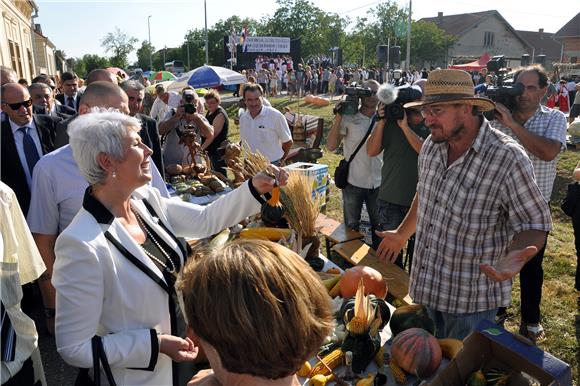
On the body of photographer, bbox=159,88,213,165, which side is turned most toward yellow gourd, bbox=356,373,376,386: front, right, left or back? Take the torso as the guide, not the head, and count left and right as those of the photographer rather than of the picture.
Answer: front

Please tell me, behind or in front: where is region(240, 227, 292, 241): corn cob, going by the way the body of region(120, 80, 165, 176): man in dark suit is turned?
in front

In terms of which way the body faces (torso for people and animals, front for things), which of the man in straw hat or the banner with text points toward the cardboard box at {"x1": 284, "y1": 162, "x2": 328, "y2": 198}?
the banner with text

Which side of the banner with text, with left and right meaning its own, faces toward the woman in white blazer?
front

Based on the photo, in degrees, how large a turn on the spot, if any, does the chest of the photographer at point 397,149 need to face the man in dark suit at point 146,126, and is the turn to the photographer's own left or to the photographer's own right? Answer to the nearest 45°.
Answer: approximately 45° to the photographer's own right

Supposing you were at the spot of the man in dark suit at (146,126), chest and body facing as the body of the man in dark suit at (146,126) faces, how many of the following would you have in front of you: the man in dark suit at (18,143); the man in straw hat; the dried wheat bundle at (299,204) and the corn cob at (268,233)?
3

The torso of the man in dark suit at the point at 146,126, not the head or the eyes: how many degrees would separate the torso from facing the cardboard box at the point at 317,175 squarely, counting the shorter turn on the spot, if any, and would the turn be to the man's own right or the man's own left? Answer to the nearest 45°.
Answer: approximately 45° to the man's own left

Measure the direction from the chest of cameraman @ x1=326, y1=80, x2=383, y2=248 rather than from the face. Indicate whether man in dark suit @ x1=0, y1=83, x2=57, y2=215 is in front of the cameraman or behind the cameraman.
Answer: in front

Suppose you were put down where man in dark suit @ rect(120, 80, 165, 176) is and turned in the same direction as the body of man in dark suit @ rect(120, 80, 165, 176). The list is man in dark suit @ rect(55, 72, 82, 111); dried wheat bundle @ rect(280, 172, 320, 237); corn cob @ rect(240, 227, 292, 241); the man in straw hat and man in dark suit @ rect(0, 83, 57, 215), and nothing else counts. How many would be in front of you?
3

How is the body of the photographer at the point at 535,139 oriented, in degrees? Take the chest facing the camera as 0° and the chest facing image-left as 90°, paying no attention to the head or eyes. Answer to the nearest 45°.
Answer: approximately 45°

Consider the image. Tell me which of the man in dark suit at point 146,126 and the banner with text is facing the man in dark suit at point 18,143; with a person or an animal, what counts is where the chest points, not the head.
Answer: the banner with text

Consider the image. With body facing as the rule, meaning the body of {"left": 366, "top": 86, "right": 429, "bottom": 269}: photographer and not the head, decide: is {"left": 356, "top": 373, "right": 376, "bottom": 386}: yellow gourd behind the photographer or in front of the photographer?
in front

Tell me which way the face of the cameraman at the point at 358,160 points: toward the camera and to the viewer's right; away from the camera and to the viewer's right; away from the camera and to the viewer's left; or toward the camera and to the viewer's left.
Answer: toward the camera and to the viewer's left

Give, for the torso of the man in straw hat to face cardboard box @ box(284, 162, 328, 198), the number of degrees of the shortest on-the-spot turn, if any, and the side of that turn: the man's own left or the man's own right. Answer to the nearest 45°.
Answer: approximately 90° to the man's own right

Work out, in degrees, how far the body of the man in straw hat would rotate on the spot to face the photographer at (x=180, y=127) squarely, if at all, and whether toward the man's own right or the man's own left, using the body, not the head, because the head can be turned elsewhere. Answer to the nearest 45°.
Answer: approximately 90° to the man's own right

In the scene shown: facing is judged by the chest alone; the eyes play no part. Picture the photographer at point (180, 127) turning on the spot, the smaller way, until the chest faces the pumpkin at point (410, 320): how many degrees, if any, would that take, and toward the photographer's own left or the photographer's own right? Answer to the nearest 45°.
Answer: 0° — they already face it
